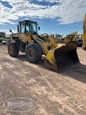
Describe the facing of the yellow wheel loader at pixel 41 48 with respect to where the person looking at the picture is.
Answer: facing the viewer and to the right of the viewer
